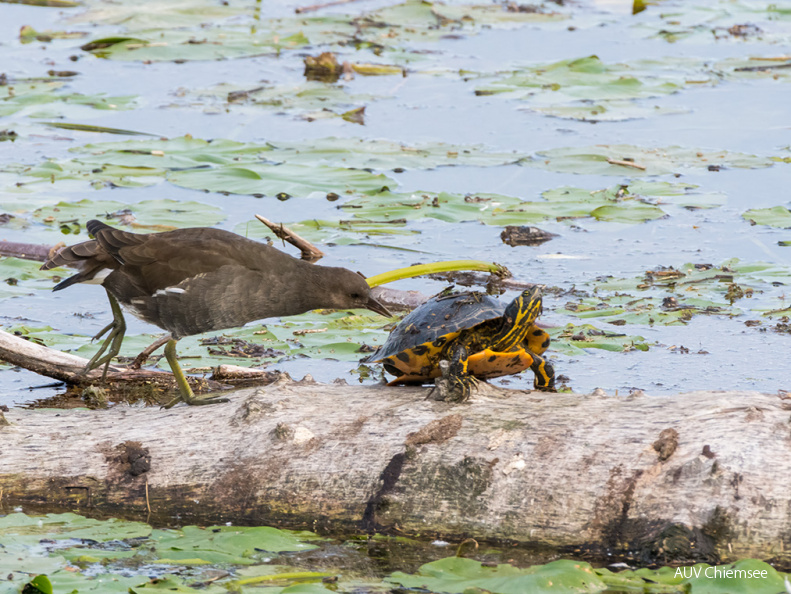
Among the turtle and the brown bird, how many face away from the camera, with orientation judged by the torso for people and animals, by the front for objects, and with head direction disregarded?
0

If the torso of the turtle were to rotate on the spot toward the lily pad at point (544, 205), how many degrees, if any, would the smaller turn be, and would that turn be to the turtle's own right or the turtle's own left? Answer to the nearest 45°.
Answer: approximately 135° to the turtle's own left

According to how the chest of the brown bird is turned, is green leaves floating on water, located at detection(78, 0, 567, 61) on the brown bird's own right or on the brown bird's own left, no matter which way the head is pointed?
on the brown bird's own left

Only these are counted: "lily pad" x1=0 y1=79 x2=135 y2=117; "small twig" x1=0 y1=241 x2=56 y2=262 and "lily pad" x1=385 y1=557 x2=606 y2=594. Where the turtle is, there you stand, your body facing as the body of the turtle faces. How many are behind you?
2

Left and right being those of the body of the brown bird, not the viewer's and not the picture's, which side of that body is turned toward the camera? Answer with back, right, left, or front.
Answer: right

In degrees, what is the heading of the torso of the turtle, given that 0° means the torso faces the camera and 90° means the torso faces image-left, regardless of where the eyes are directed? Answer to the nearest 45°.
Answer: approximately 315°

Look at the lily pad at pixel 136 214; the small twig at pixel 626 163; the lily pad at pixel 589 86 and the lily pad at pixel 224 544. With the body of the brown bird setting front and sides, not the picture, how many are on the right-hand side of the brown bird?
1

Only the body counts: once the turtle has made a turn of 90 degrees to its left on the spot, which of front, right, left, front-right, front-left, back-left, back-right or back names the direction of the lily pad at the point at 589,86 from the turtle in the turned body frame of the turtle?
front-left

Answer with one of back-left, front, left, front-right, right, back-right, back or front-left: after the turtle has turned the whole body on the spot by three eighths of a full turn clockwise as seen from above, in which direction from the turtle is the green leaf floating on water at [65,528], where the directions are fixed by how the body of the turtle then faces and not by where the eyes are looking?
front-left

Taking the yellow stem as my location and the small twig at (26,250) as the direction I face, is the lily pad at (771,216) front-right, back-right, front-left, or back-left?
back-right

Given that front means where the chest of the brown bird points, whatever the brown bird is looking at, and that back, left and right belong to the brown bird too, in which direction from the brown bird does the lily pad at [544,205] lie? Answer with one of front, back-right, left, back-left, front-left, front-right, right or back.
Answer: front-left
